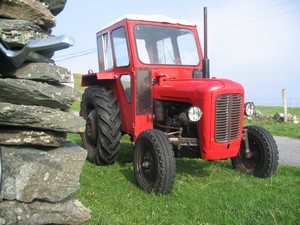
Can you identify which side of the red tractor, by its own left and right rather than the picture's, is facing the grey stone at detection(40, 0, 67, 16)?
right

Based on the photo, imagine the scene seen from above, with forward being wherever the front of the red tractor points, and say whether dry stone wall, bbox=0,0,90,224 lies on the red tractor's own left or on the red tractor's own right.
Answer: on the red tractor's own right

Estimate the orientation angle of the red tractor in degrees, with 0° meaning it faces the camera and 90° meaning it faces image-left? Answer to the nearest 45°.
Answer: approximately 315°
